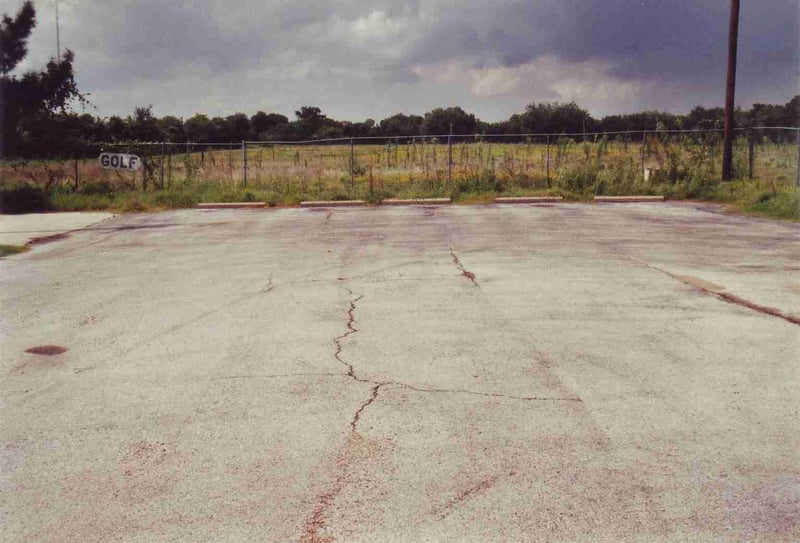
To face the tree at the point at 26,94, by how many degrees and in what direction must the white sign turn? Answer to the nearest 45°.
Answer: approximately 135° to its right

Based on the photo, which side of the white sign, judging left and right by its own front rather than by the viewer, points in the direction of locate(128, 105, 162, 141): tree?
back

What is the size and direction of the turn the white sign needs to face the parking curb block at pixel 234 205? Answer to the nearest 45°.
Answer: approximately 45° to its left

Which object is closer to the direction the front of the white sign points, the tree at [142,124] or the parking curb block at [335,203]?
the parking curb block

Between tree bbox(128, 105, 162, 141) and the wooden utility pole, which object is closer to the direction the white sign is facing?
the wooden utility pole

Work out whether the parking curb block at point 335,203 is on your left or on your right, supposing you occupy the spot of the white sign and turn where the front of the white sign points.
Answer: on your left

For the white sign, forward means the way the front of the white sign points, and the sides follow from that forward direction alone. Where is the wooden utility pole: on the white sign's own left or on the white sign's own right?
on the white sign's own left

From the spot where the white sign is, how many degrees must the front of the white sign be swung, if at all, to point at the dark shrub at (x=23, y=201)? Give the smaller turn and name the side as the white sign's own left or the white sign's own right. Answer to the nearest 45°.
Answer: approximately 90° to the white sign's own right

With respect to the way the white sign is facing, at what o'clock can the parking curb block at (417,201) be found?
The parking curb block is roughly at 10 o'clock from the white sign.

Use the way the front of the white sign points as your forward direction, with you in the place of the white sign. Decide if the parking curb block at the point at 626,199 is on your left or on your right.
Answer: on your left

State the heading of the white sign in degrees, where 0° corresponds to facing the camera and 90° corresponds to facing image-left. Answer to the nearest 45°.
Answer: approximately 0°
